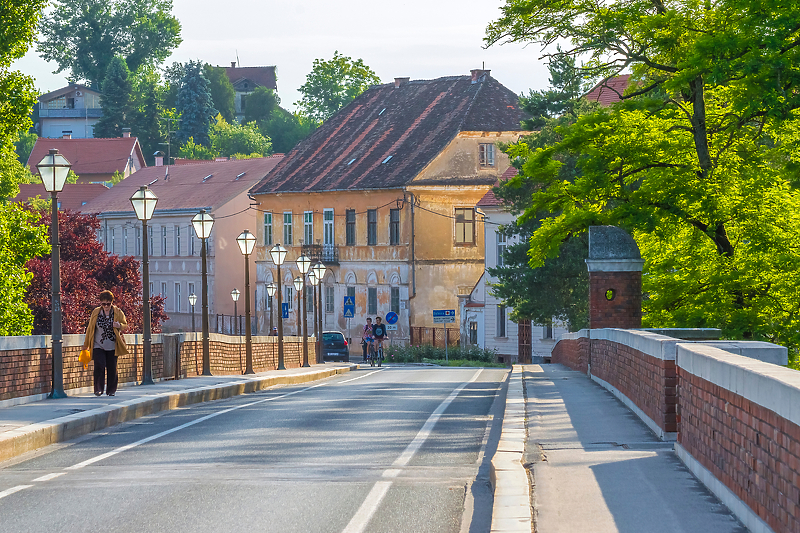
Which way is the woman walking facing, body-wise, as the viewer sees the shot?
toward the camera
